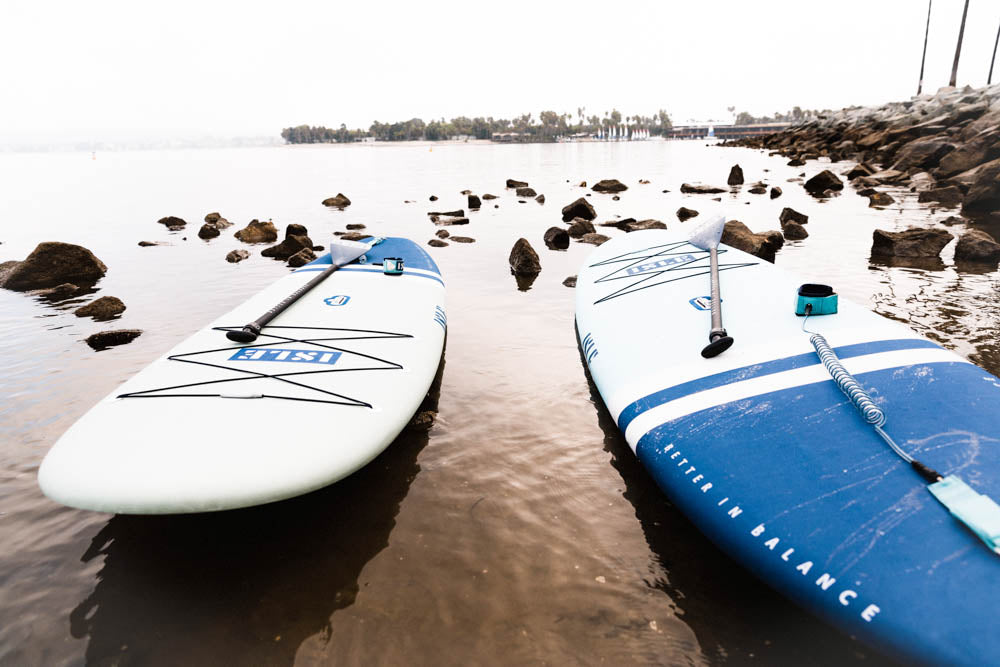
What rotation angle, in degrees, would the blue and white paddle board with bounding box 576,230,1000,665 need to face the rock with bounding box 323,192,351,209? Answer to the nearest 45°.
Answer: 0° — it already faces it

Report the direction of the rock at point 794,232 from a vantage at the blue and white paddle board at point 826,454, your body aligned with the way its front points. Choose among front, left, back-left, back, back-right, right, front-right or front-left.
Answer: front-right

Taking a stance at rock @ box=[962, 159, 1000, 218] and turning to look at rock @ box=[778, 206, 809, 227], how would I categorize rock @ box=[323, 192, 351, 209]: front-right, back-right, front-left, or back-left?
front-right

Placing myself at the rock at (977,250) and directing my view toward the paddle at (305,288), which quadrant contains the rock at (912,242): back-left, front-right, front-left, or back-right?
front-right

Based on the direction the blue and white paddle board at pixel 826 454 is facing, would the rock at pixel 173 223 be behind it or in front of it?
in front

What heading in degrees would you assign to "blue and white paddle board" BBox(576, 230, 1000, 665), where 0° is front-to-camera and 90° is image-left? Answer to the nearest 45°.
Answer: approximately 135°

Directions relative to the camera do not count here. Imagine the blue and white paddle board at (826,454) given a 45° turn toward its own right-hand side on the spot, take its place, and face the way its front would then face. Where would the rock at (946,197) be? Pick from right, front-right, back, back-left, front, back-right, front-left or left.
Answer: front

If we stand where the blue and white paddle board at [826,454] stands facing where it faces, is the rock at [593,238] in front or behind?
in front

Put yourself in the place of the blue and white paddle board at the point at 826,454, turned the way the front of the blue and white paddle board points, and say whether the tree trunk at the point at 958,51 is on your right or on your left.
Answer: on your right

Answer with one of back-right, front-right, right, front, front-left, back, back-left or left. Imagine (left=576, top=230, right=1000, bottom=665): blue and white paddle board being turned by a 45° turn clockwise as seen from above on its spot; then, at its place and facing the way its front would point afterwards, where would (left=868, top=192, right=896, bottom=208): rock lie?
front

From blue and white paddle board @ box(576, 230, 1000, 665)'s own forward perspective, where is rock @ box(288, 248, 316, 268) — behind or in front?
in front

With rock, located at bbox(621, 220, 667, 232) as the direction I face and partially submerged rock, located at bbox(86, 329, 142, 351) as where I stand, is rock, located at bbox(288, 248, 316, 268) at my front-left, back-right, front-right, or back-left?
front-left
